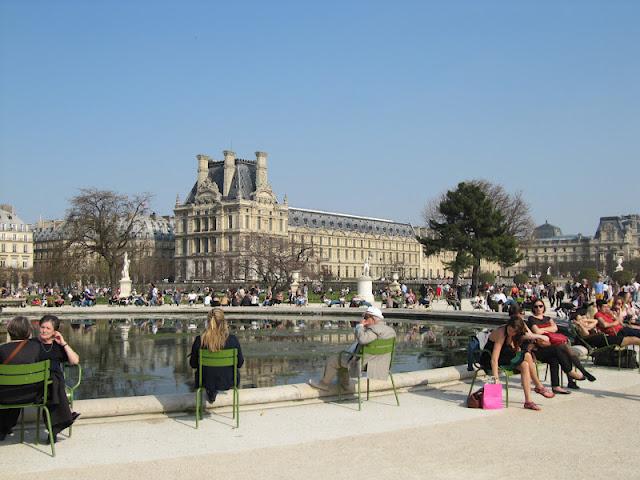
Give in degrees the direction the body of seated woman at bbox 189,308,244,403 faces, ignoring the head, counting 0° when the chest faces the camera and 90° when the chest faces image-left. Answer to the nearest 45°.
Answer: approximately 180°

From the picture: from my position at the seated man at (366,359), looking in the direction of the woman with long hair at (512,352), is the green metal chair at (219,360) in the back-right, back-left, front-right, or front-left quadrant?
back-right

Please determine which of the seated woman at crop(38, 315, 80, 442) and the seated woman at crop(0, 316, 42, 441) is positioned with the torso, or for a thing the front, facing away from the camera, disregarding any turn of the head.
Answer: the seated woman at crop(0, 316, 42, 441)

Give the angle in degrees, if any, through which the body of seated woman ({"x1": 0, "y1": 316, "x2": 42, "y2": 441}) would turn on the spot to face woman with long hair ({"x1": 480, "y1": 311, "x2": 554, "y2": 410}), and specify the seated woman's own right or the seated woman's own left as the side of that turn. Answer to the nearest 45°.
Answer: approximately 90° to the seated woman's own right

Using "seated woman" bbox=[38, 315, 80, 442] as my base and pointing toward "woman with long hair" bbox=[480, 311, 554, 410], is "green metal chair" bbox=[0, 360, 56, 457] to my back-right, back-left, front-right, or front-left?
back-right

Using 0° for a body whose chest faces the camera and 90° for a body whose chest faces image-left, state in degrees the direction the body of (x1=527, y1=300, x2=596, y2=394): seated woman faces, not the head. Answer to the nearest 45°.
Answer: approximately 315°

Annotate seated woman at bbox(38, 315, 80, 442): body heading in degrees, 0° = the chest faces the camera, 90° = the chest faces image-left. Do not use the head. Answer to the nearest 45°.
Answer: approximately 45°

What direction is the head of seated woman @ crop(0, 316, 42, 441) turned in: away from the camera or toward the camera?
away from the camera

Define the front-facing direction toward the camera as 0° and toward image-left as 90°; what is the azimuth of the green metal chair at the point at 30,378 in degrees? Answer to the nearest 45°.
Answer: approximately 180°

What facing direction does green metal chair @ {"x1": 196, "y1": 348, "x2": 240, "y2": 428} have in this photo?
away from the camera

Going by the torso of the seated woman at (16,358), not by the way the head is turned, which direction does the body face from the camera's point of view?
away from the camera

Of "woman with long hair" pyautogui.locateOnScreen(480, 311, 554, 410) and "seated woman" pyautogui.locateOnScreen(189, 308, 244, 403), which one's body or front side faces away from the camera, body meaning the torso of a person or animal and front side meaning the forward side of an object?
the seated woman

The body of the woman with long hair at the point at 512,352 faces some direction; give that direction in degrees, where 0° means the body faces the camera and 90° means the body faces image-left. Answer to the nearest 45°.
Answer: approximately 315°
